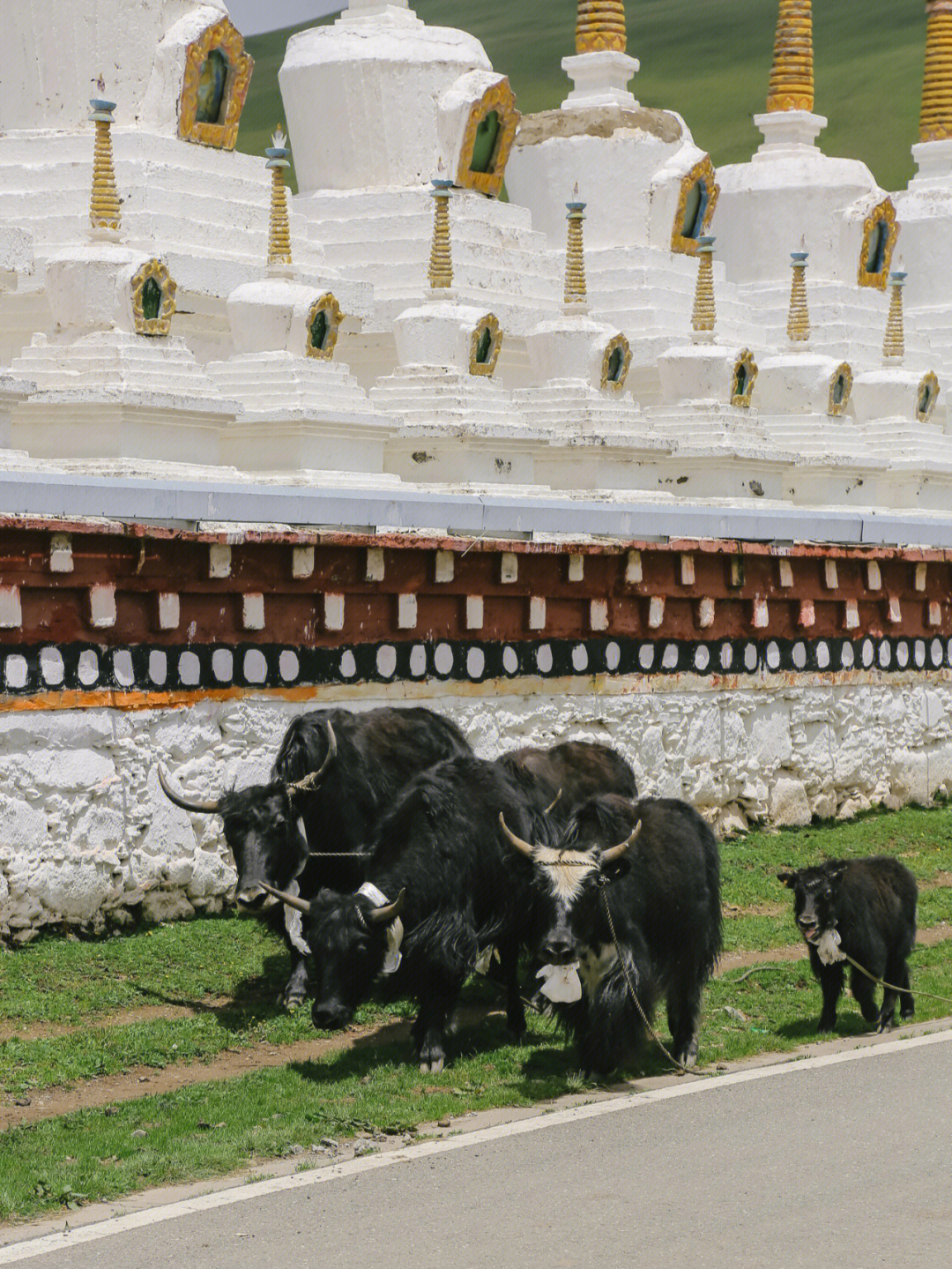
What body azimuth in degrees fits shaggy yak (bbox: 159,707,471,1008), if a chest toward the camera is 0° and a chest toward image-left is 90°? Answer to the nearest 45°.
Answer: approximately 45°

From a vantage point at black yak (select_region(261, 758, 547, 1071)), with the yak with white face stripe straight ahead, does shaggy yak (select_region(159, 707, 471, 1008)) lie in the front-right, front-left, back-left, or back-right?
back-left

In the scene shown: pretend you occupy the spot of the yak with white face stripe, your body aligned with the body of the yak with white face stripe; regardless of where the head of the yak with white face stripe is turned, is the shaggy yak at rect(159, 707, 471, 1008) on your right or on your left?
on your right

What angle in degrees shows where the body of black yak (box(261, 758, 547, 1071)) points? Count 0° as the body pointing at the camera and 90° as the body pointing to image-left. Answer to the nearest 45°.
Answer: approximately 45°

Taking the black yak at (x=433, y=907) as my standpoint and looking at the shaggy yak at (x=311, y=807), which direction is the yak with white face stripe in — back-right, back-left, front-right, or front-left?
back-right

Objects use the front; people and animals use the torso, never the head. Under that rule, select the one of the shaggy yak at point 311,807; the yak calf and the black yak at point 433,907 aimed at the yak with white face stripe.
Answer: the yak calf

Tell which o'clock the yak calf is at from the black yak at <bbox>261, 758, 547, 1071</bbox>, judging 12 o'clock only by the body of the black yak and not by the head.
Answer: The yak calf is roughly at 7 o'clock from the black yak.

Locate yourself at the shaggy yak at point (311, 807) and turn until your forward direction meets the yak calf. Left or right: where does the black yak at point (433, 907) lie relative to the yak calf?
right

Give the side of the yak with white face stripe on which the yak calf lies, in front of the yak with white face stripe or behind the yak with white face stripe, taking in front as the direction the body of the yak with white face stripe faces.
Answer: behind

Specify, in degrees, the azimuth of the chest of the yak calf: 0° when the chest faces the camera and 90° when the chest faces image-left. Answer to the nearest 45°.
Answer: approximately 45°

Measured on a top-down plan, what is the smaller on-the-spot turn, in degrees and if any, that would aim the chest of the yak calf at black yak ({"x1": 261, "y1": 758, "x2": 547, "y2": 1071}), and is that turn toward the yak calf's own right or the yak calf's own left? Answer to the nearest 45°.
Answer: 0° — it already faces it
